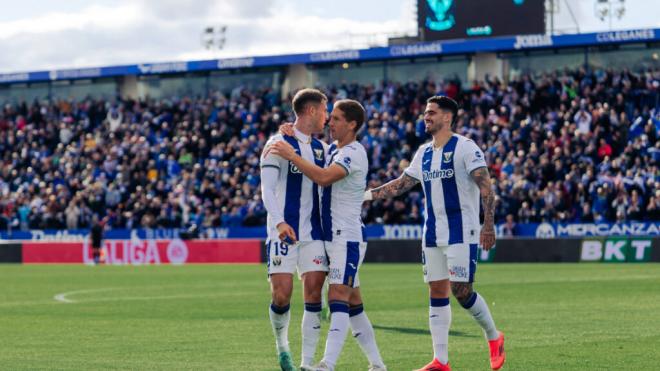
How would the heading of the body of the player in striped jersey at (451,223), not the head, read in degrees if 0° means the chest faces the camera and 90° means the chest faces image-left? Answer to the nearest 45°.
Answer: approximately 45°

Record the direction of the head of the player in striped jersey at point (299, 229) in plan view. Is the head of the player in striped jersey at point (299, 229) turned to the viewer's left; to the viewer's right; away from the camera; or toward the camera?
to the viewer's right

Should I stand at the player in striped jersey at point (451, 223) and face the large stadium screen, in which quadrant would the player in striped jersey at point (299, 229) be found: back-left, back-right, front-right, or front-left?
back-left

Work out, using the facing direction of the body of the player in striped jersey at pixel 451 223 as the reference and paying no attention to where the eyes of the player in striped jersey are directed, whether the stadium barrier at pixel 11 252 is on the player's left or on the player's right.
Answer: on the player's right
